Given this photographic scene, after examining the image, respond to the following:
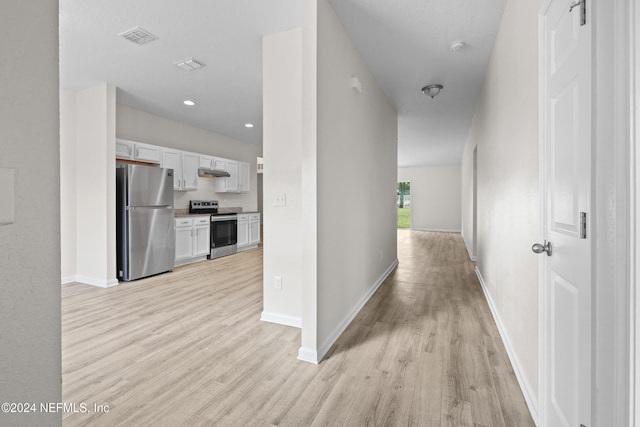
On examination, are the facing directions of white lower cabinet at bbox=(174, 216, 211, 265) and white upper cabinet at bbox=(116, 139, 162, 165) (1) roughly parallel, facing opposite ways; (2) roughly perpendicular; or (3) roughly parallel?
roughly parallel

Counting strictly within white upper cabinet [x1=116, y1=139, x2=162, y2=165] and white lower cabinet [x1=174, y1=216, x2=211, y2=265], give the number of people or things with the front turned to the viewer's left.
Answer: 0

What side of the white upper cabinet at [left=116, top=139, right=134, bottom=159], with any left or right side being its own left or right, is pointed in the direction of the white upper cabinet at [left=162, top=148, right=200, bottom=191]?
left

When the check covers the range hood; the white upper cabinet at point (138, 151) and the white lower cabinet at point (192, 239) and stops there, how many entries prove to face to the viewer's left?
0

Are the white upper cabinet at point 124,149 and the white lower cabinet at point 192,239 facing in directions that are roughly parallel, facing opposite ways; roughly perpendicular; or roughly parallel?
roughly parallel

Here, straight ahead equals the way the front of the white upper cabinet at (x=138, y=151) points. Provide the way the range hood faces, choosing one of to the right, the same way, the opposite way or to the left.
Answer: the same way

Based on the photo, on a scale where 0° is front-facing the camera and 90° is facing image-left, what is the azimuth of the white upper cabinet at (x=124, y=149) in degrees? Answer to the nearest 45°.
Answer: approximately 315°

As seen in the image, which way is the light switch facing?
toward the camera

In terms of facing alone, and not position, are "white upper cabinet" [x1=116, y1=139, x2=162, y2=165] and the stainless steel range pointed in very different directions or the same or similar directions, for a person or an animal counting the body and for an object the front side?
same or similar directions

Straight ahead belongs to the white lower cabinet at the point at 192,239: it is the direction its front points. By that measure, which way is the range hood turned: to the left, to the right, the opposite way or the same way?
the same way

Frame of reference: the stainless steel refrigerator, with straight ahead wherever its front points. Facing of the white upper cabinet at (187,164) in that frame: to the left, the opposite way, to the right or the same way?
the same way

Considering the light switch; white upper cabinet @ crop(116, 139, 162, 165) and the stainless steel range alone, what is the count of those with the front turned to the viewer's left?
0

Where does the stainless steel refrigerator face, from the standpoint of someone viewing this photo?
facing the viewer and to the right of the viewer

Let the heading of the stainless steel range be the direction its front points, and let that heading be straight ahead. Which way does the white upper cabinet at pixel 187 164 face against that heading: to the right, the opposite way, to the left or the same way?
the same way
